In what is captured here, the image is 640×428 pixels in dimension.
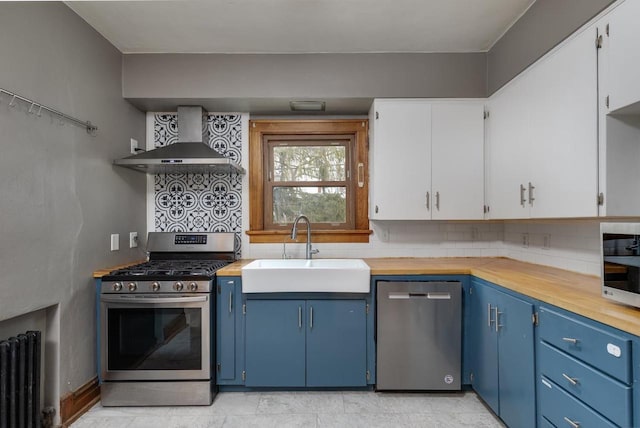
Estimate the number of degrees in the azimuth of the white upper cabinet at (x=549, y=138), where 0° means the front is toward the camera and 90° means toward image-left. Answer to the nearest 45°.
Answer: approximately 45°

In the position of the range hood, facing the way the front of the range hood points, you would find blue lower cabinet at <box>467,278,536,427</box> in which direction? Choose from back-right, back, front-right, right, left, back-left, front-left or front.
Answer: front-left

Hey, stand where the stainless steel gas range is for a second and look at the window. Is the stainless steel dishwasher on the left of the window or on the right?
right

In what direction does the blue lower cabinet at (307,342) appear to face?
toward the camera

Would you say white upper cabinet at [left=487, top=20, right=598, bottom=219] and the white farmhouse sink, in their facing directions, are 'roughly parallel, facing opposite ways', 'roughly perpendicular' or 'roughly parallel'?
roughly perpendicular

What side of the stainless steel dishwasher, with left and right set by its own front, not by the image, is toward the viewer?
front

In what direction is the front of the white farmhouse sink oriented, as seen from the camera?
facing the viewer

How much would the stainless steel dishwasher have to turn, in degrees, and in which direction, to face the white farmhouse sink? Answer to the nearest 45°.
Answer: approximately 90° to its right
